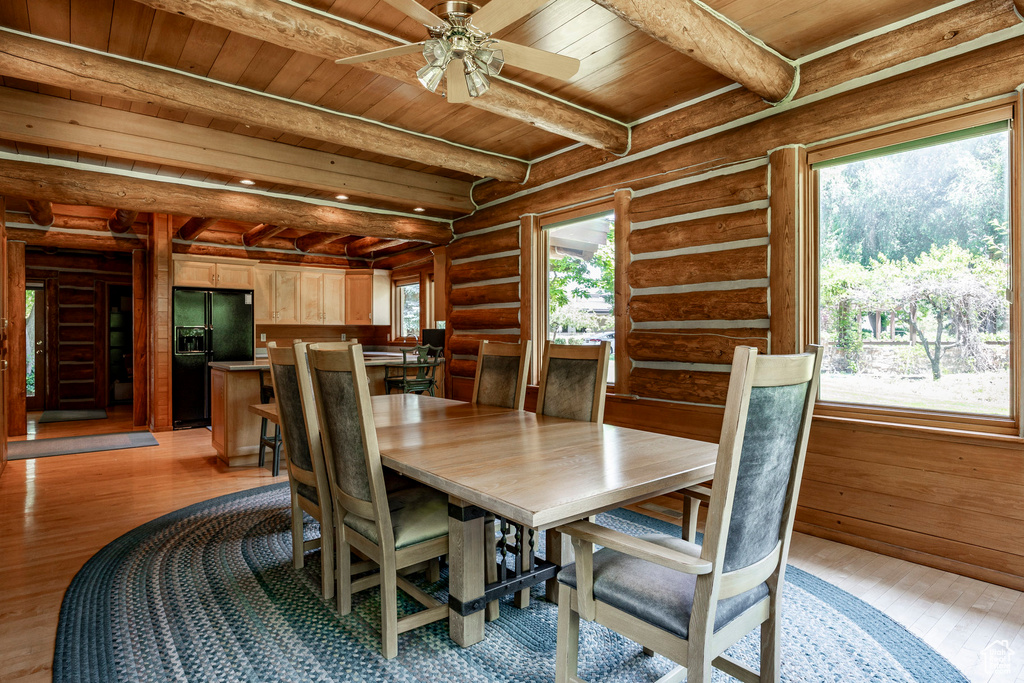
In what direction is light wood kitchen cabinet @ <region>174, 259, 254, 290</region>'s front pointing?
toward the camera

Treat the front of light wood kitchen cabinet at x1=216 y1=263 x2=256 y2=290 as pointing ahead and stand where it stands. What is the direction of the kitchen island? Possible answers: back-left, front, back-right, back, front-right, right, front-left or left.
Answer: front

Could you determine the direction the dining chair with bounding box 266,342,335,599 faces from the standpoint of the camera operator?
facing away from the viewer and to the right of the viewer

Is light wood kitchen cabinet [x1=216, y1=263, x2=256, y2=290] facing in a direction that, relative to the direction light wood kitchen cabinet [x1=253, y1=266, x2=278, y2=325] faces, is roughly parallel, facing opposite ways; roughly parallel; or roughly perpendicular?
roughly parallel

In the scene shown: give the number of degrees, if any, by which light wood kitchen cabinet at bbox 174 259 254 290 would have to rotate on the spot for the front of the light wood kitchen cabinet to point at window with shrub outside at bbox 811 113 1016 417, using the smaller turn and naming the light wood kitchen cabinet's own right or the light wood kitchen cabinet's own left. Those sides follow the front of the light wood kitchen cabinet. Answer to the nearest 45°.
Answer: approximately 45° to the light wood kitchen cabinet's own left

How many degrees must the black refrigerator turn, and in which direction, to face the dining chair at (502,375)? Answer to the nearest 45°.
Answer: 0° — it already faces it

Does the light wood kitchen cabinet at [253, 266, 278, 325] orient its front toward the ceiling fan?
yes

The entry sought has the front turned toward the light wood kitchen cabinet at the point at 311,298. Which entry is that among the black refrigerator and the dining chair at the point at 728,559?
the dining chair

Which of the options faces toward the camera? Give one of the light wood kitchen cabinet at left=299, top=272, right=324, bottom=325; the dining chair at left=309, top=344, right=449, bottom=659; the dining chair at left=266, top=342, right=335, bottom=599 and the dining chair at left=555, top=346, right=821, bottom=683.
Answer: the light wood kitchen cabinet

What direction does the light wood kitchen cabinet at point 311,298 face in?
toward the camera

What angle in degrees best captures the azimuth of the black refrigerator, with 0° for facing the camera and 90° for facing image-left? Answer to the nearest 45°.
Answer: approximately 0°

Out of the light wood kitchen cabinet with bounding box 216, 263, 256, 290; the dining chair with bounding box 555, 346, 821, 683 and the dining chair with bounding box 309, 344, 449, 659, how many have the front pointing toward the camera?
1

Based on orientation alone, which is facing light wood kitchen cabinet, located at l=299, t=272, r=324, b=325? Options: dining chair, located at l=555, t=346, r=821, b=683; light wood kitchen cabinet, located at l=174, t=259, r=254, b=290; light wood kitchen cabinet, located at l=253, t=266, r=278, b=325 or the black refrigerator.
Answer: the dining chair

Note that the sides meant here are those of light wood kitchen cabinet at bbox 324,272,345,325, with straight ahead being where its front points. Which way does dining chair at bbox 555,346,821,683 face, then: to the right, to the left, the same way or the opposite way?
the opposite way

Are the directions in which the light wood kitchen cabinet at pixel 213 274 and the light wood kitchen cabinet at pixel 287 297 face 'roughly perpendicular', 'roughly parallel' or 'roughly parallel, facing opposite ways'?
roughly parallel

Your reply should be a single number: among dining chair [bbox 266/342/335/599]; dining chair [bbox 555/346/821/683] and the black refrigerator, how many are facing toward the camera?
1

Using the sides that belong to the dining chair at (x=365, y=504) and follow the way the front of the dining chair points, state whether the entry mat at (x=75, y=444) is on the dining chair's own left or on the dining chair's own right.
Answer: on the dining chair's own left

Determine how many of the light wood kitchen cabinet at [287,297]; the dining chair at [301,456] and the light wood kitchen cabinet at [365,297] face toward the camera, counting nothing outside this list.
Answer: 2

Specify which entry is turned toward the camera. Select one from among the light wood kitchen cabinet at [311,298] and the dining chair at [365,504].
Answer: the light wood kitchen cabinet
